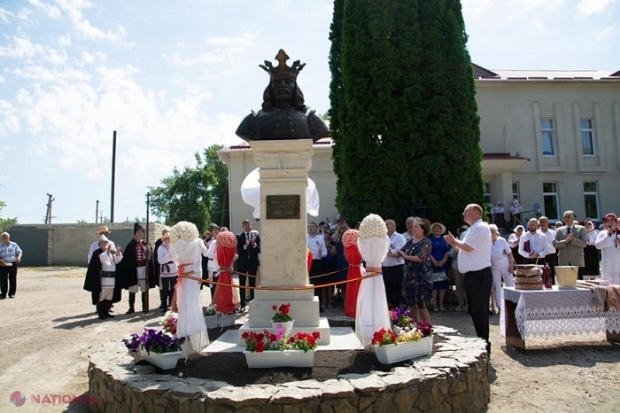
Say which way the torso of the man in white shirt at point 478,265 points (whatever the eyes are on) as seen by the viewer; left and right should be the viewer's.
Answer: facing to the left of the viewer

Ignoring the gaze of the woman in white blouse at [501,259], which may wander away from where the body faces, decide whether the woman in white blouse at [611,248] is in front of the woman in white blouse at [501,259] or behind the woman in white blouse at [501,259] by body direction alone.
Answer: behind

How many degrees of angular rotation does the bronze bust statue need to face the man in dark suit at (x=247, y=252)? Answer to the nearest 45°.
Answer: approximately 180°

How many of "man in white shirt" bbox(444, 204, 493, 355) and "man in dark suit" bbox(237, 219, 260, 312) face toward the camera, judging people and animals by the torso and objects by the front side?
1

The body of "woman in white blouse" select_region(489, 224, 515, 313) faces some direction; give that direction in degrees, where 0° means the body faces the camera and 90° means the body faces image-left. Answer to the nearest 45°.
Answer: approximately 45°

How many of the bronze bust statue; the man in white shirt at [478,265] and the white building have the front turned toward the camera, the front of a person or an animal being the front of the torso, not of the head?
2
